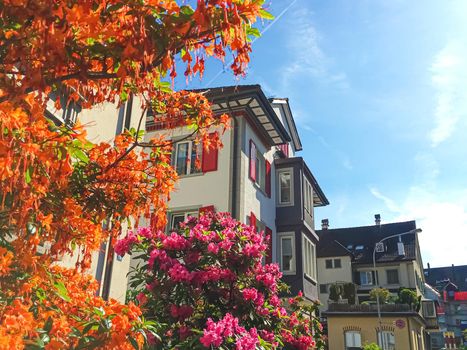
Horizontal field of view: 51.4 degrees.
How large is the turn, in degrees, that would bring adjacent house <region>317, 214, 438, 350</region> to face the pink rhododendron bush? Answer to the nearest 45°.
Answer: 0° — it already faces it

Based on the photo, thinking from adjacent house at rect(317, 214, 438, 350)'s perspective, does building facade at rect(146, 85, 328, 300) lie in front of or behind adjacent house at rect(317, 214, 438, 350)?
in front

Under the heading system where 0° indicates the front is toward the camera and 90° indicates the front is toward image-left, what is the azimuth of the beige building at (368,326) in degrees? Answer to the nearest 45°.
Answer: approximately 0°

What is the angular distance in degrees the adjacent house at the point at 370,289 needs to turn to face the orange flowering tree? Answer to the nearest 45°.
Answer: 0° — it already faces it

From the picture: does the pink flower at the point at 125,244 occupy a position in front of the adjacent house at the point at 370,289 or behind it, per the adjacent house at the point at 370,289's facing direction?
in front
